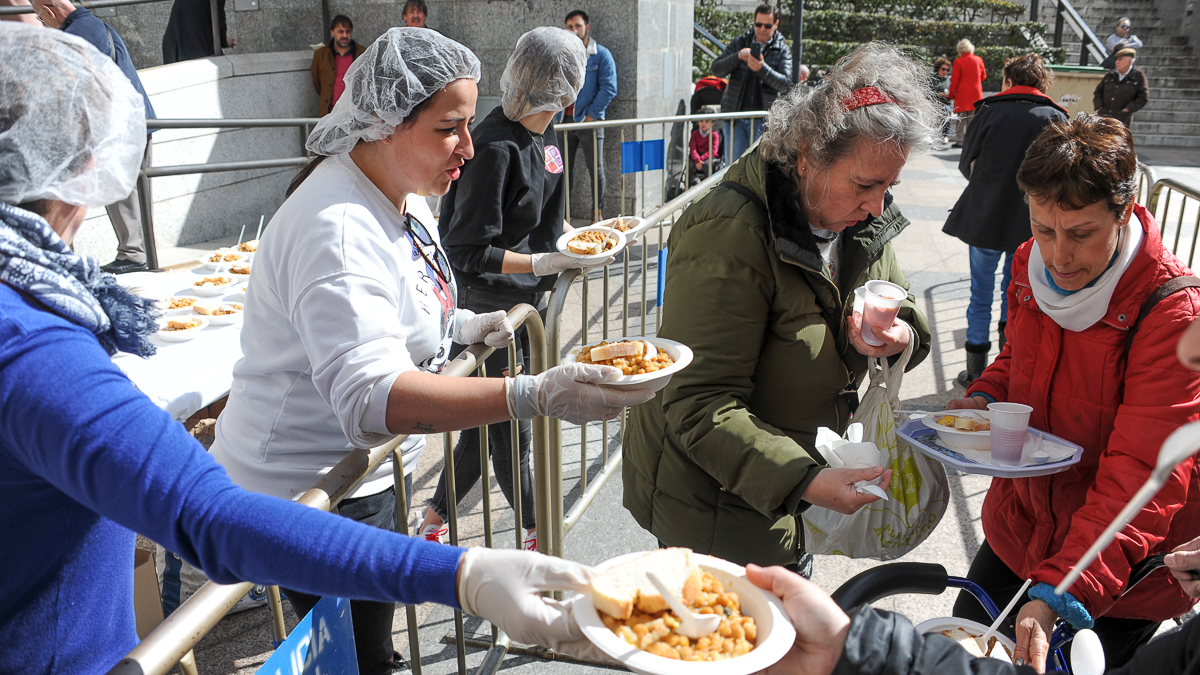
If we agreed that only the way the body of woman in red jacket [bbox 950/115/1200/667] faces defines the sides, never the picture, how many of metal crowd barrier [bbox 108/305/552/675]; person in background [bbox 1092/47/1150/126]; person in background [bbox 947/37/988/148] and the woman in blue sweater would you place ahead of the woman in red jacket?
2

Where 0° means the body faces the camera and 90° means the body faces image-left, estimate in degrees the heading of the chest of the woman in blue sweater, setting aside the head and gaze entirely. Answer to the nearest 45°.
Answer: approximately 225°

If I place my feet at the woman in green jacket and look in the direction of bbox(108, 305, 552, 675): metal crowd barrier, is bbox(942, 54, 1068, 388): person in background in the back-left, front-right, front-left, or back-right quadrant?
back-right

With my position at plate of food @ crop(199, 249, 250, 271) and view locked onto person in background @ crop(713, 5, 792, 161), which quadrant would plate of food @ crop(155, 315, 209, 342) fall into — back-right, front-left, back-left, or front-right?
back-right

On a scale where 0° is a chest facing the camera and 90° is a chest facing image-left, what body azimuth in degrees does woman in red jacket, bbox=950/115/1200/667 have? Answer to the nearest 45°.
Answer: approximately 45°
